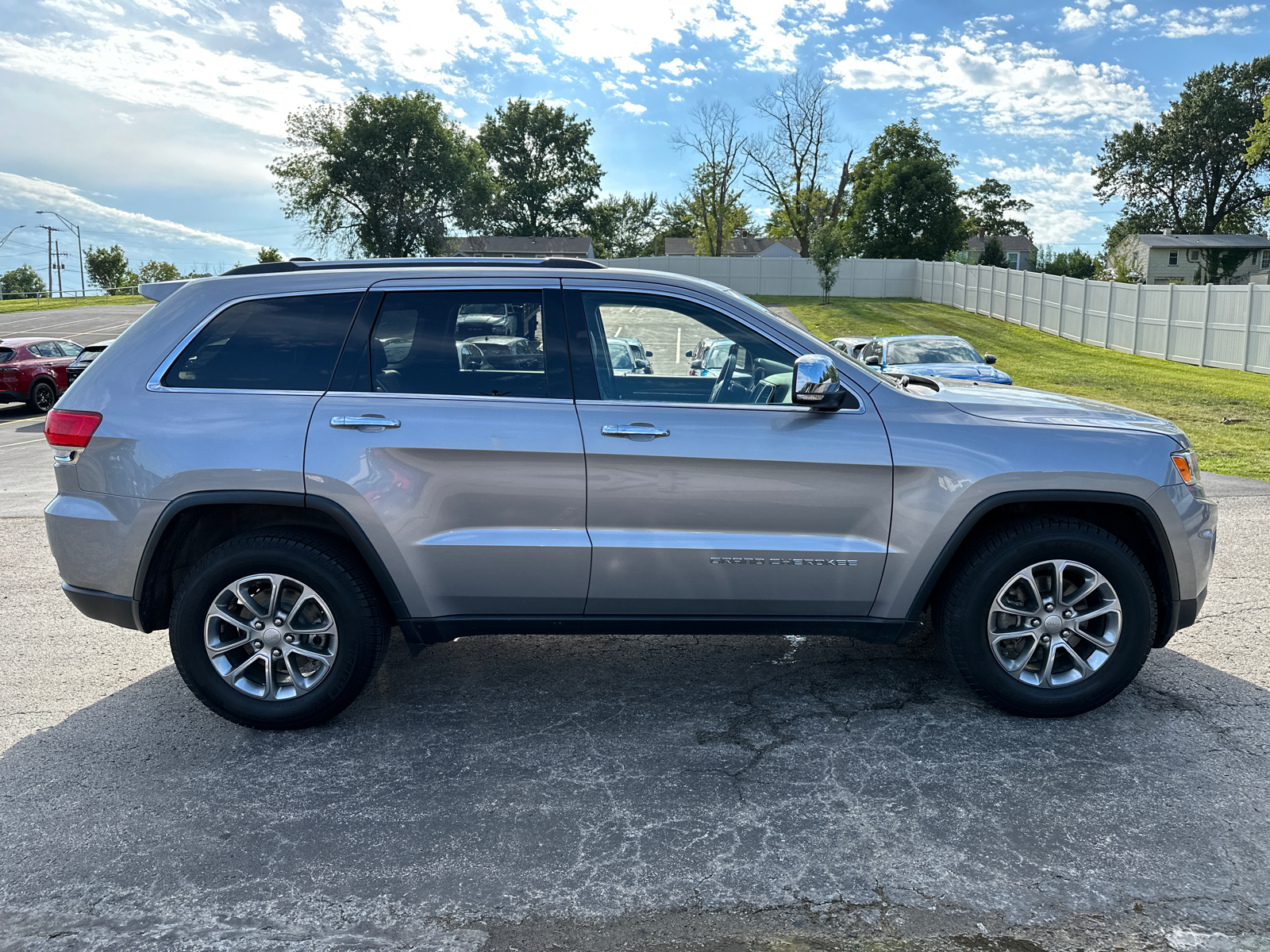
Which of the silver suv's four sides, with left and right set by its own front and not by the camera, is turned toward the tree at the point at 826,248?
left

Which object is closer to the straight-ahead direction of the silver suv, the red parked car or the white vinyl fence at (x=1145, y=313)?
the white vinyl fence

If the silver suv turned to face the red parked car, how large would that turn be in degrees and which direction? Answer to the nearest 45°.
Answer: approximately 135° to its left

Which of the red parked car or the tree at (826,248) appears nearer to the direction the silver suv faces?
the tree

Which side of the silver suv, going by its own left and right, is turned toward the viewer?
right

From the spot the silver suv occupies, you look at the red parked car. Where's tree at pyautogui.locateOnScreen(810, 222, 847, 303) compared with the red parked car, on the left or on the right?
right

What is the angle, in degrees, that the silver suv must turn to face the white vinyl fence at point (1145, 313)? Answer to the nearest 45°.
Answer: approximately 45° to its left
